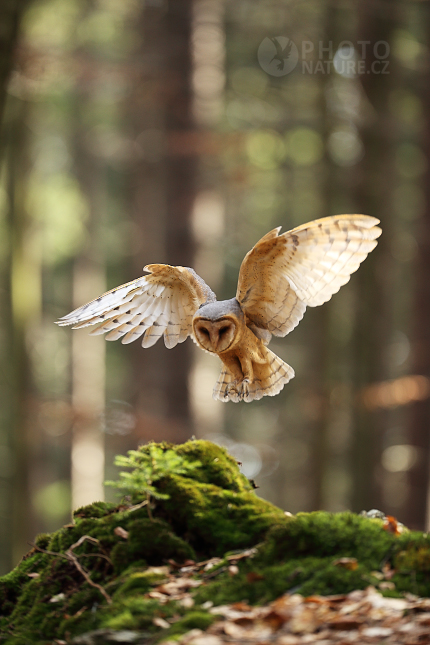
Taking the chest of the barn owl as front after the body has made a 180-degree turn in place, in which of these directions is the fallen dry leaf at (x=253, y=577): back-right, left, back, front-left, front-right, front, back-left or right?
back-right

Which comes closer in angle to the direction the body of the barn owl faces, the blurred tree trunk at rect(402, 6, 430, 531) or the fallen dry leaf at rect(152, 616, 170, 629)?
the fallen dry leaf

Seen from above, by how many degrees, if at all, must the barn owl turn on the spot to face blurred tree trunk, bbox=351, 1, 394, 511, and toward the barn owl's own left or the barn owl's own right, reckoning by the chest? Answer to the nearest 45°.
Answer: approximately 135° to the barn owl's own right

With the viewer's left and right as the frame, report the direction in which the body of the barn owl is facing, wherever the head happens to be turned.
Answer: facing the viewer and to the left of the viewer

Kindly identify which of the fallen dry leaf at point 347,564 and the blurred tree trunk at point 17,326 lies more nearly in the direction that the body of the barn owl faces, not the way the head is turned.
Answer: the fallen dry leaf

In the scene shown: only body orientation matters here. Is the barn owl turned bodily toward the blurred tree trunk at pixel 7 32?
no

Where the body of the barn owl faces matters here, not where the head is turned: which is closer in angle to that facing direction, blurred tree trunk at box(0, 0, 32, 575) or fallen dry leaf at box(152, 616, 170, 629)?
the fallen dry leaf

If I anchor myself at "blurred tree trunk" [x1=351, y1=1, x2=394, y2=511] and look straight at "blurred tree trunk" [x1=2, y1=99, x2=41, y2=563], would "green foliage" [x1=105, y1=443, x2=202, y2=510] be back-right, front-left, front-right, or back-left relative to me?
front-left

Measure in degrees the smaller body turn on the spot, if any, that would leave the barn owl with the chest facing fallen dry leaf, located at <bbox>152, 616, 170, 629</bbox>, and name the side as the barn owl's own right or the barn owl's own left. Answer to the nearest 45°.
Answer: approximately 45° to the barn owl's own left

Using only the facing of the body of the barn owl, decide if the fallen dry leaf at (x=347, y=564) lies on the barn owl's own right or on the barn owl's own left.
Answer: on the barn owl's own left

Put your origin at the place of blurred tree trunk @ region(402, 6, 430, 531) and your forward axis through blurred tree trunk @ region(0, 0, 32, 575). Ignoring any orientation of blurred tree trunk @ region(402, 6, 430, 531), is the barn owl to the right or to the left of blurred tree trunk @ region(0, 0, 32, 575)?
left
